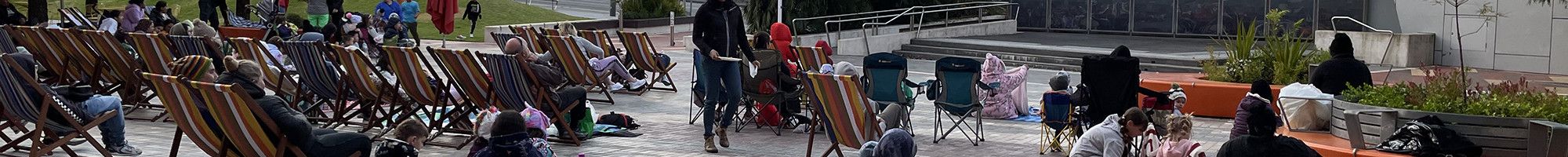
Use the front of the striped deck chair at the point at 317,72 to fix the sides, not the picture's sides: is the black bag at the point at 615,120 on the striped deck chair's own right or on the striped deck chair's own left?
on the striped deck chair's own right

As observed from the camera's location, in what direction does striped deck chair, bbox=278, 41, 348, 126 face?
facing away from the viewer and to the right of the viewer

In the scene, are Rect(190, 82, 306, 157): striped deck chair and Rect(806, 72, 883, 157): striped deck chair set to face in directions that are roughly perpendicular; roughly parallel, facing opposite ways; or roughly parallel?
roughly parallel

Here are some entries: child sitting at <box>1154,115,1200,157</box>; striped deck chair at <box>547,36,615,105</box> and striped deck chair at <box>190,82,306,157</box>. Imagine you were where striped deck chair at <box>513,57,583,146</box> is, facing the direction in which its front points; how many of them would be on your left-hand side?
1

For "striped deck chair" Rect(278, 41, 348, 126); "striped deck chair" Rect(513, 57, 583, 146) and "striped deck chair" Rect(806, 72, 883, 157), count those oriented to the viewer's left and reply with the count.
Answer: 0

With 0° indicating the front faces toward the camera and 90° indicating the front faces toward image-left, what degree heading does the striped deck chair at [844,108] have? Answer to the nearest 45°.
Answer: approximately 225°

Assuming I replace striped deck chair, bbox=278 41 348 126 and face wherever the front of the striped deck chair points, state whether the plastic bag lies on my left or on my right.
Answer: on my right

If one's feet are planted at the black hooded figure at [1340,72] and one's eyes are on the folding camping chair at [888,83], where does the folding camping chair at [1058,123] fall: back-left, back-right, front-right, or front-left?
front-left

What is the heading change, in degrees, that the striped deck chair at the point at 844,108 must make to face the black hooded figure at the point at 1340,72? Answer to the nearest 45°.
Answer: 0° — it already faces them

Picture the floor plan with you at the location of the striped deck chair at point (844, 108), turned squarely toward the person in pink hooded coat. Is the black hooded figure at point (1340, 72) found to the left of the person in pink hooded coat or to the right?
right

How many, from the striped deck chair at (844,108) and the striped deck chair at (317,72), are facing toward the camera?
0
